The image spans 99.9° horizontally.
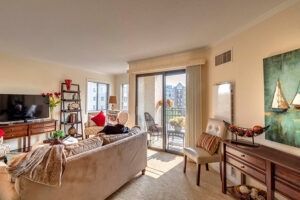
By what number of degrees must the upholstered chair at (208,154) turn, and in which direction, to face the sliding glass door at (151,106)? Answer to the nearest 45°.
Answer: approximately 90° to its right

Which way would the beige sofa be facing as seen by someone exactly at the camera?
facing away from the viewer and to the left of the viewer

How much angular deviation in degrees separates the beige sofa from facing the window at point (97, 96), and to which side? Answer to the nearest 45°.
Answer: approximately 45° to its right

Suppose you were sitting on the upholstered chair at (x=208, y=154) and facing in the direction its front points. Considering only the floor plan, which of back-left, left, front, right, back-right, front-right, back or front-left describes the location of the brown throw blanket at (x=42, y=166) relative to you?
front

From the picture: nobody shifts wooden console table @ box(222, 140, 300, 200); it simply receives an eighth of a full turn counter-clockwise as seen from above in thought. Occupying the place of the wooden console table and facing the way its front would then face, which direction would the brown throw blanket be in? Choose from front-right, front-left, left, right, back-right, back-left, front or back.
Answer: front-right

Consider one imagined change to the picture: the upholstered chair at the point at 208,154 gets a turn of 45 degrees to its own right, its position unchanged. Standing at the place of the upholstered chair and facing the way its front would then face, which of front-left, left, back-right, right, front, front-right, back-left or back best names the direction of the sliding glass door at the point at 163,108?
front-right

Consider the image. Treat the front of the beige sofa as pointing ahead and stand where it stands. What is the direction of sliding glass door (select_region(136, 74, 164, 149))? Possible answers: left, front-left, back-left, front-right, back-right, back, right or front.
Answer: right

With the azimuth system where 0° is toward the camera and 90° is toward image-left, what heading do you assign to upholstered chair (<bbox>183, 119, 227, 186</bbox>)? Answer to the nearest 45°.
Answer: approximately 45°

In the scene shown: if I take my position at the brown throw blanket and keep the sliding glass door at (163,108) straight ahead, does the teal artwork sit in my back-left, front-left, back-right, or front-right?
front-right

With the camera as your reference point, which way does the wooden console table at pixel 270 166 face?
facing the viewer and to the left of the viewer

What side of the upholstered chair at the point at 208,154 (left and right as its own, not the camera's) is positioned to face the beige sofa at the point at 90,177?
front

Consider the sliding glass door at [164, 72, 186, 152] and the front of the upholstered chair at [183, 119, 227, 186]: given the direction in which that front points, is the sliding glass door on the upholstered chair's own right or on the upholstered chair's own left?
on the upholstered chair's own right

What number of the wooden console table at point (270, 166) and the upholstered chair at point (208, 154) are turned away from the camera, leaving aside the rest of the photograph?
0
